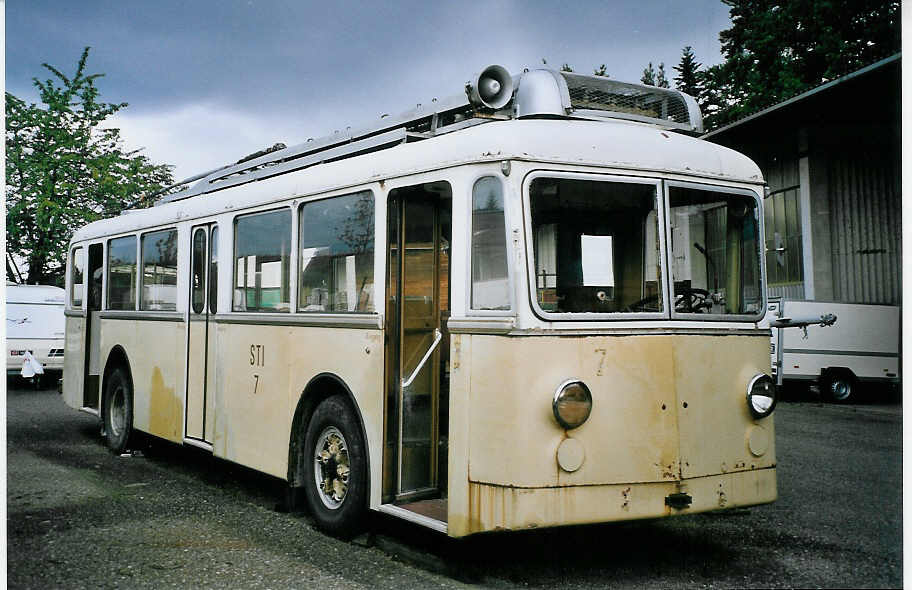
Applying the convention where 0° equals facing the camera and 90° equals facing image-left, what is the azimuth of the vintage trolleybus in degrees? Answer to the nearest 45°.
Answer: approximately 315°

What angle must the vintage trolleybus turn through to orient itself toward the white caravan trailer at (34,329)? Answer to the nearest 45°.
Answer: approximately 180°

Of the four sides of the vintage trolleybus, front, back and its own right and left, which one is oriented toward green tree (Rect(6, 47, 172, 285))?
back

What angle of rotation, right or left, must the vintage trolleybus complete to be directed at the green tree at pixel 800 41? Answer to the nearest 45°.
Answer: approximately 90° to its left
